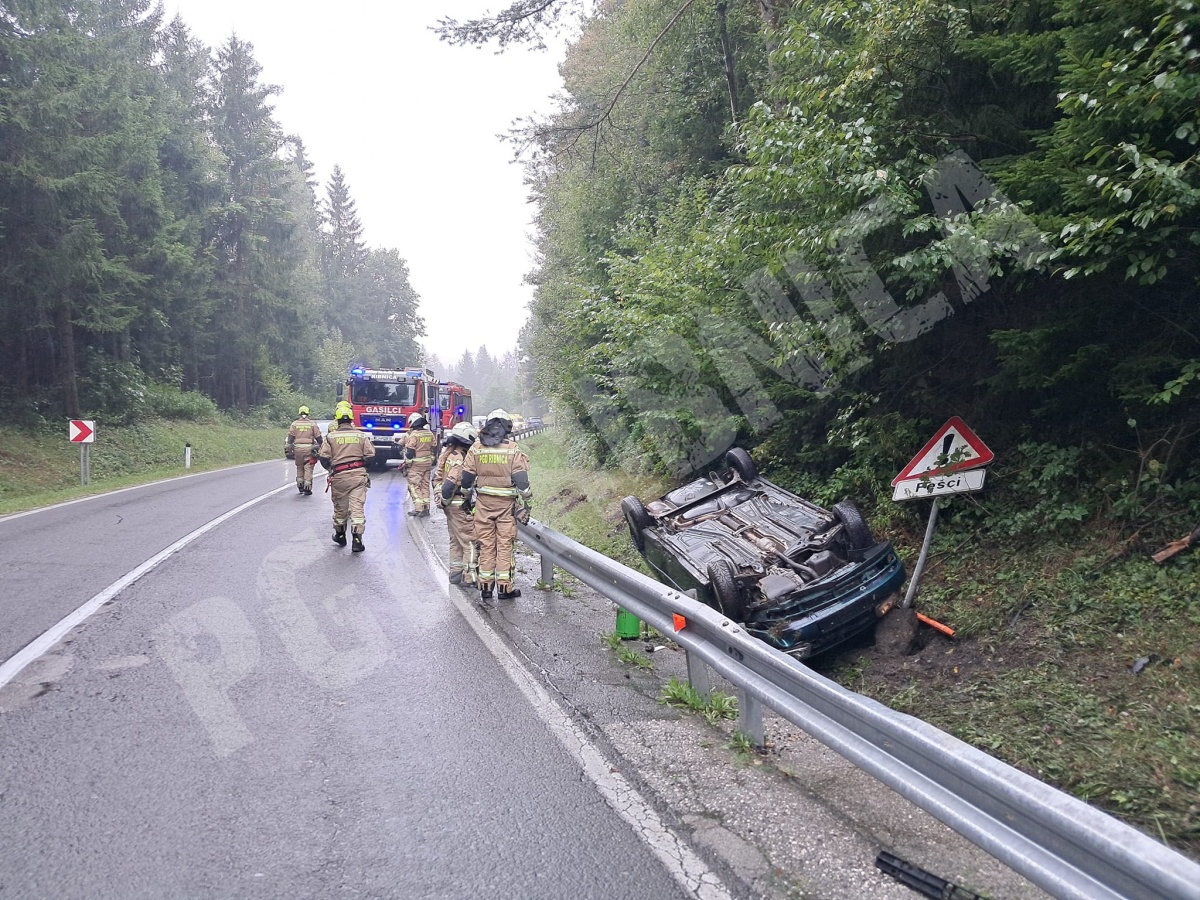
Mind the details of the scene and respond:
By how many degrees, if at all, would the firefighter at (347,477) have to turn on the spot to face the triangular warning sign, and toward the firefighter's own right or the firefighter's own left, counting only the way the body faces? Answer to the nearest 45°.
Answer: approximately 135° to the firefighter's own right

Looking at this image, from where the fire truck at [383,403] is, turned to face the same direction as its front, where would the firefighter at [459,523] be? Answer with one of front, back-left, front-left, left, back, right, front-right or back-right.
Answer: front

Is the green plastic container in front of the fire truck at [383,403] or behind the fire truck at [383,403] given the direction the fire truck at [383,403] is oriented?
in front

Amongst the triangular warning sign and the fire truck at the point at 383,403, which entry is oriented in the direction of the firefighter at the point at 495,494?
the fire truck

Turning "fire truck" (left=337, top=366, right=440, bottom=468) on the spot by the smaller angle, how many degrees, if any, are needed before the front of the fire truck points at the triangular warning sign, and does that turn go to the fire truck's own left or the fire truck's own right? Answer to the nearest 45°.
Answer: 0° — it already faces it

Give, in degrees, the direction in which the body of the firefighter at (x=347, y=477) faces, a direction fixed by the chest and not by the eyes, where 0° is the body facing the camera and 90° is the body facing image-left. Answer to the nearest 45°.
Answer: approximately 180°

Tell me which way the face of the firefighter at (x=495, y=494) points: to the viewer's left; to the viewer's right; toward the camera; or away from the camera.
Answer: away from the camera

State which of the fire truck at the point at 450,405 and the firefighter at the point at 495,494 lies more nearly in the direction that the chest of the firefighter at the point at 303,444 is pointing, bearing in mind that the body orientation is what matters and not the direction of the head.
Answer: the fire truck

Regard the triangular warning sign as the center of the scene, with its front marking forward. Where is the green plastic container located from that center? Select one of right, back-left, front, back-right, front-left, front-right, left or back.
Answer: right

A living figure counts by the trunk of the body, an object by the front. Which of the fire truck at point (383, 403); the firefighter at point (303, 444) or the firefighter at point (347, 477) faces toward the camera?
the fire truck

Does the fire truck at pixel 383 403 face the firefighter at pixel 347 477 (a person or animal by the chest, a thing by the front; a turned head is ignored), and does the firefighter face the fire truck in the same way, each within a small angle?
yes

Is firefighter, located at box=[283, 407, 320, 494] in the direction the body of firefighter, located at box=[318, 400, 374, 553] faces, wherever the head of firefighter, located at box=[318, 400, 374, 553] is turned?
yes

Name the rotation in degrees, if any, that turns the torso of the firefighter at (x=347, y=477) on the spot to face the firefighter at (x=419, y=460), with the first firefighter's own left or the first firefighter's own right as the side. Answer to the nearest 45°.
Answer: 0° — they already face them

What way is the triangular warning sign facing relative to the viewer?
toward the camera

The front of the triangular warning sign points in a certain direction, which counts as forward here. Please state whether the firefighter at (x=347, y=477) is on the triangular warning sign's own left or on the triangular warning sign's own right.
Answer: on the triangular warning sign's own right

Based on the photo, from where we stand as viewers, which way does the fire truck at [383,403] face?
facing the viewer
